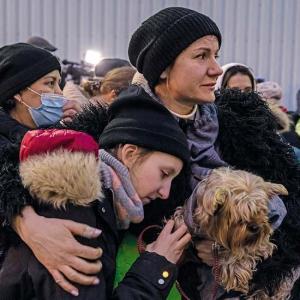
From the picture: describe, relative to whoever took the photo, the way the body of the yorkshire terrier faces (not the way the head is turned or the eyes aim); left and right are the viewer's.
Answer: facing the viewer and to the right of the viewer

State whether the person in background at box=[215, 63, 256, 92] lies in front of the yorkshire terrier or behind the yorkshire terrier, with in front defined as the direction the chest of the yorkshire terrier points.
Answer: behind

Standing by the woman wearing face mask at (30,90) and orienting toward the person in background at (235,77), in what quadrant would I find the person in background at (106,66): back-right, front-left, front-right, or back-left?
front-left

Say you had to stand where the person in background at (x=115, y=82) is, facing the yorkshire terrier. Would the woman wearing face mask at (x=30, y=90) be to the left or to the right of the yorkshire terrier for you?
right

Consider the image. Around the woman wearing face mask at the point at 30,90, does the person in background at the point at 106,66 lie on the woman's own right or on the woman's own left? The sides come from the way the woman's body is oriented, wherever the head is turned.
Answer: on the woman's own left

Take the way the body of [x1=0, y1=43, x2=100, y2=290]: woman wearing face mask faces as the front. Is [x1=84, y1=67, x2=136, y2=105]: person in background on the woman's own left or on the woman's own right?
on the woman's own left

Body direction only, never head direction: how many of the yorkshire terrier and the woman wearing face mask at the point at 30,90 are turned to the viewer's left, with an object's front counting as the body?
0
